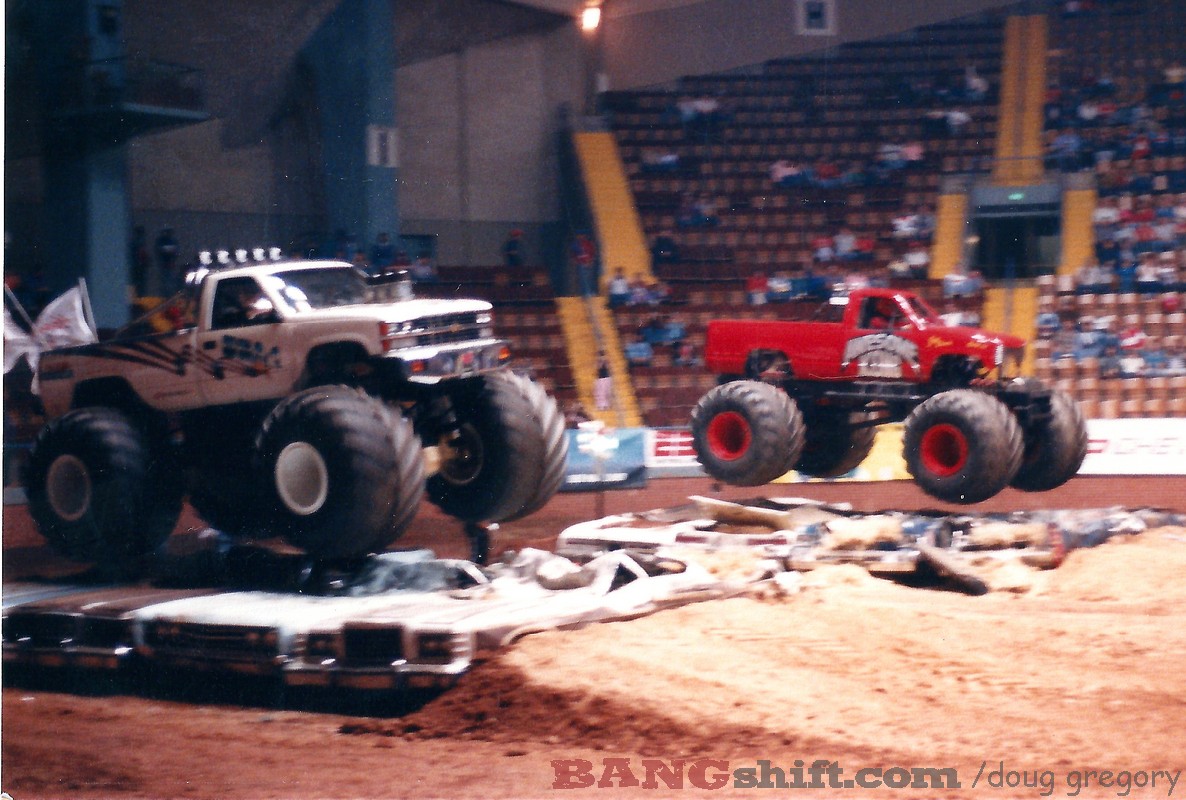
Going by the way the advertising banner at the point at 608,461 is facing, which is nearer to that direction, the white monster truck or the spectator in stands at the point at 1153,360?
the white monster truck

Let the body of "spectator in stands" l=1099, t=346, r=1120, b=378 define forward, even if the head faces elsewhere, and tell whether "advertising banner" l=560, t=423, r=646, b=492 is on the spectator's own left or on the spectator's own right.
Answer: on the spectator's own right

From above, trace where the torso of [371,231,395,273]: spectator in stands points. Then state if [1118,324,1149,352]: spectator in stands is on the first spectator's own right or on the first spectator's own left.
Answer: on the first spectator's own left

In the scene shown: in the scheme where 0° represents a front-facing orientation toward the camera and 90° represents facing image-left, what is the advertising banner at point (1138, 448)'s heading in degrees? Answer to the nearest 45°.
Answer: approximately 0°

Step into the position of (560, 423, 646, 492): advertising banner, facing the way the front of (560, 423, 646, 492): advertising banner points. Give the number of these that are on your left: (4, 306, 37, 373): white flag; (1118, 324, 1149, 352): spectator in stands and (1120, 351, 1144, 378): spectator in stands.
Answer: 2
